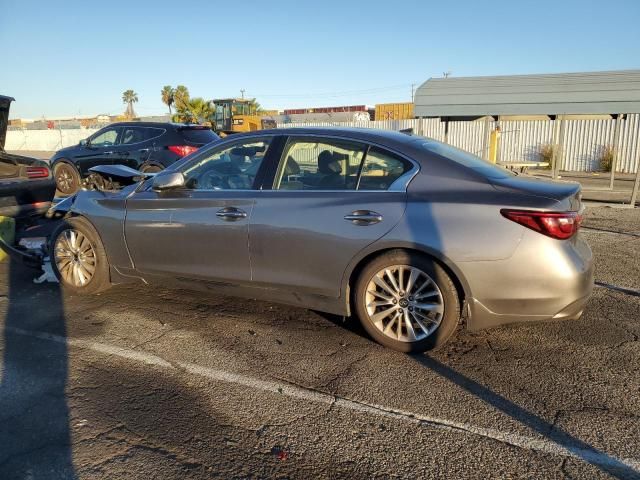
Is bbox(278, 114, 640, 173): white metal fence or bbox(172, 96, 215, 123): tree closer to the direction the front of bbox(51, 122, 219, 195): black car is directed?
the tree

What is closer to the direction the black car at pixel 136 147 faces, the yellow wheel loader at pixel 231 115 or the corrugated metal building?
the yellow wheel loader

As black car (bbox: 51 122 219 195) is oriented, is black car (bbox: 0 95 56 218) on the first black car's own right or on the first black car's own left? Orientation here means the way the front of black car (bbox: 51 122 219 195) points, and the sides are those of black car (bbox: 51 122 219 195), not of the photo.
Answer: on the first black car's own left

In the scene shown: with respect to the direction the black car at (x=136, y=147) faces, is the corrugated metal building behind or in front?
behind

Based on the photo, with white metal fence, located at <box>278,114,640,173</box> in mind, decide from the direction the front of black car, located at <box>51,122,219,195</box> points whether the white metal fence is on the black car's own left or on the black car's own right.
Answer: on the black car's own right

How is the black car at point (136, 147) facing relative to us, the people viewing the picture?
facing away from the viewer and to the left of the viewer
